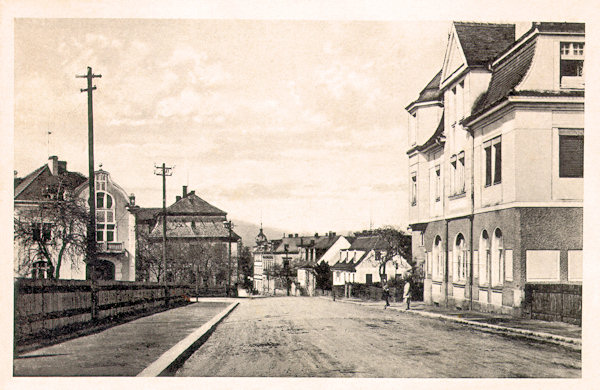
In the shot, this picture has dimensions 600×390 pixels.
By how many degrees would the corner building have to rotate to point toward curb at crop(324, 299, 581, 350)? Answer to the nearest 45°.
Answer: approximately 45° to its left

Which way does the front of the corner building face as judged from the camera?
facing the viewer and to the left of the viewer
